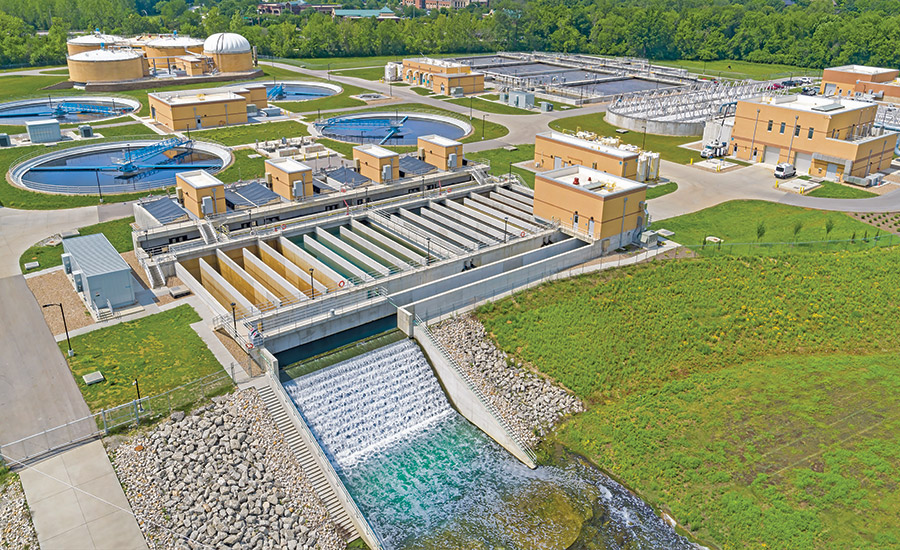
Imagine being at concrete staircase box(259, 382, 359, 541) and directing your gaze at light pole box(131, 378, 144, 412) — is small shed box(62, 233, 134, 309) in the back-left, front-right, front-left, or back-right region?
front-right

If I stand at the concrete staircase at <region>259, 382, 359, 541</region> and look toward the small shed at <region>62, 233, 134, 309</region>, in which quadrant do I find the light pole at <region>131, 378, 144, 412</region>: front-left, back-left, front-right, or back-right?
front-left

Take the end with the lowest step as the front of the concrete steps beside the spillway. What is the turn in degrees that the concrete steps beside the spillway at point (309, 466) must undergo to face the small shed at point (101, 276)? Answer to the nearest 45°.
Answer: approximately 180°

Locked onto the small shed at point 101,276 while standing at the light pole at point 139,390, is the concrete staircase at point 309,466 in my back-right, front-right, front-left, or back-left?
back-right

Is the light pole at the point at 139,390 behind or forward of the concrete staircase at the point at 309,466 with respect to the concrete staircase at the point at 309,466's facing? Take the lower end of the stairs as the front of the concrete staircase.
behind

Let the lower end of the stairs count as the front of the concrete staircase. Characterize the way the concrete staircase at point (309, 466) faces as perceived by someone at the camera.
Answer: facing the viewer and to the right of the viewer

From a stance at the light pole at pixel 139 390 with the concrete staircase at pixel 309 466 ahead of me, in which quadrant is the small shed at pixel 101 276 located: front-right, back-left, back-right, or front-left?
back-left

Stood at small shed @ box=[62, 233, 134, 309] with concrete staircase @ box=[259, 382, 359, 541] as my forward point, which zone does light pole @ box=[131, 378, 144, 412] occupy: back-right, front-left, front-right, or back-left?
front-right
